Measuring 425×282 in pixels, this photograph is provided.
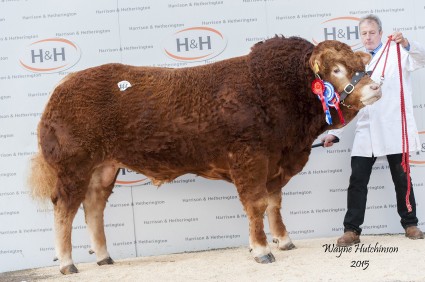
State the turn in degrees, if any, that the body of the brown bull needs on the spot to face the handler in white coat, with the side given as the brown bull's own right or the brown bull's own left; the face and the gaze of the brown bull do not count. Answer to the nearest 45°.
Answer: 0° — it already faces them

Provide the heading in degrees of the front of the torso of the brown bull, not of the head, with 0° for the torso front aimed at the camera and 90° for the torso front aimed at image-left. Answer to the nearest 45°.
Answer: approximately 270°
